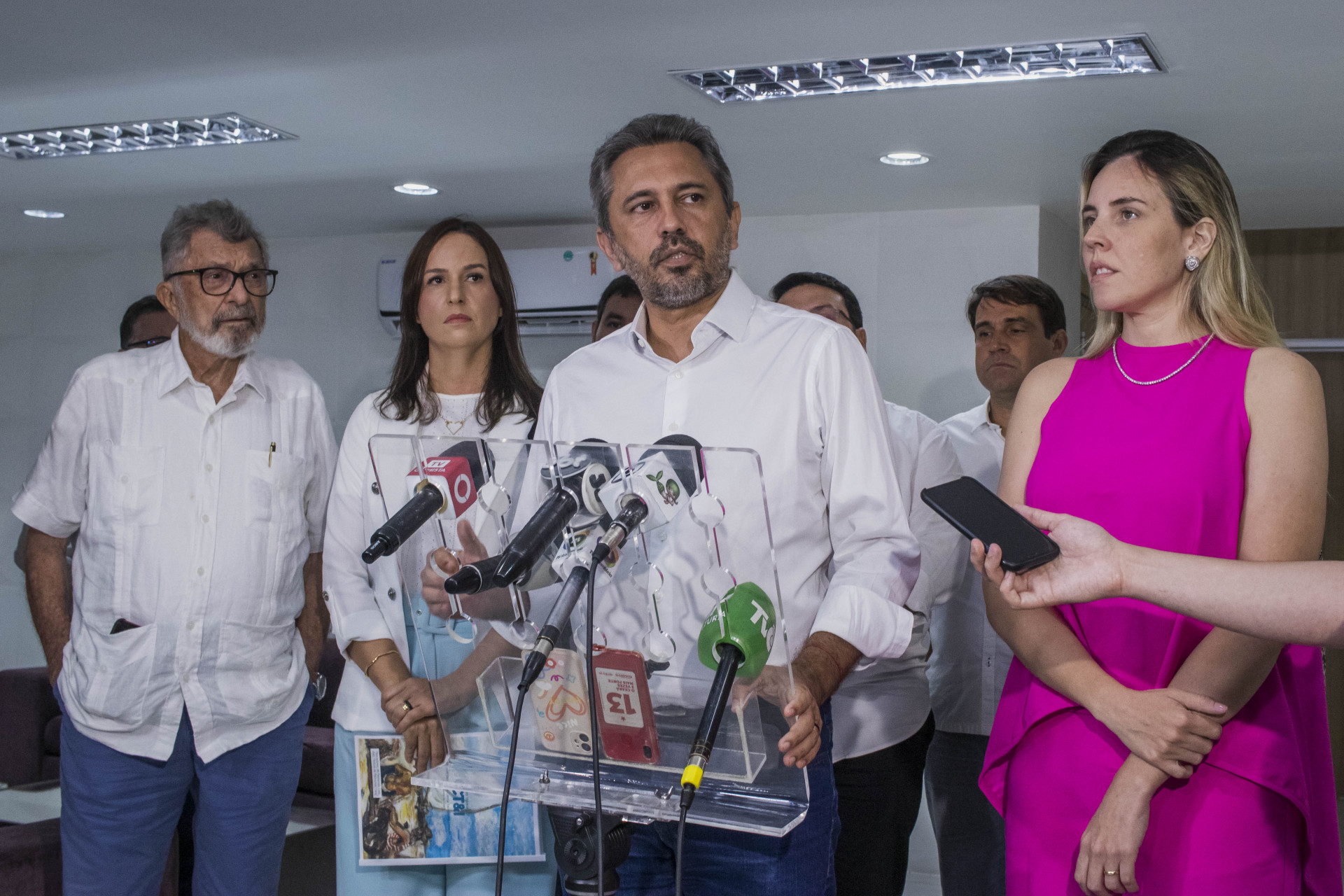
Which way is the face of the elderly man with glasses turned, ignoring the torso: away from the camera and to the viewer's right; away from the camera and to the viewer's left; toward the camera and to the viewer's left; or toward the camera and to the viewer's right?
toward the camera and to the viewer's right

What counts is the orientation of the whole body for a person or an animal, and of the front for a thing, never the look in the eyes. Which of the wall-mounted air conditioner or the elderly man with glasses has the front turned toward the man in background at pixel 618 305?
the wall-mounted air conditioner

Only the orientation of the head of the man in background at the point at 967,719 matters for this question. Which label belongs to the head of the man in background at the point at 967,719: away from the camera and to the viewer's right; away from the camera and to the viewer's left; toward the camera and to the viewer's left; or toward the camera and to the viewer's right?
toward the camera and to the viewer's left

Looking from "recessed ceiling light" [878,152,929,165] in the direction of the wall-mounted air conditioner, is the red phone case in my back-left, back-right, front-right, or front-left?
back-left

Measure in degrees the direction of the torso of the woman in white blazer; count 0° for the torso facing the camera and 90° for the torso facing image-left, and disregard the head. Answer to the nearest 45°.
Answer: approximately 0°

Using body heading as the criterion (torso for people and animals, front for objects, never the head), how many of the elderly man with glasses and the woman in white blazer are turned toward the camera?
2

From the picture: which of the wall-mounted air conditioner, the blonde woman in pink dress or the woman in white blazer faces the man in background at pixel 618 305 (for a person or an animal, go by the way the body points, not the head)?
the wall-mounted air conditioner

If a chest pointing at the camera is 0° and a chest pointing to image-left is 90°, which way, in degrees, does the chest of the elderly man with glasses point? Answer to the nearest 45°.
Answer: approximately 0°

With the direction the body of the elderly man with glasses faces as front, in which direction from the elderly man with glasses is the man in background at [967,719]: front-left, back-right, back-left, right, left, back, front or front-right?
left

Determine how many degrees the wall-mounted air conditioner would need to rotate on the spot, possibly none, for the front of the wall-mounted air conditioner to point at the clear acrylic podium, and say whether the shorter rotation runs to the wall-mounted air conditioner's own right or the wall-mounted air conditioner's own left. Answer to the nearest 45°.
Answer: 0° — it already faces it
